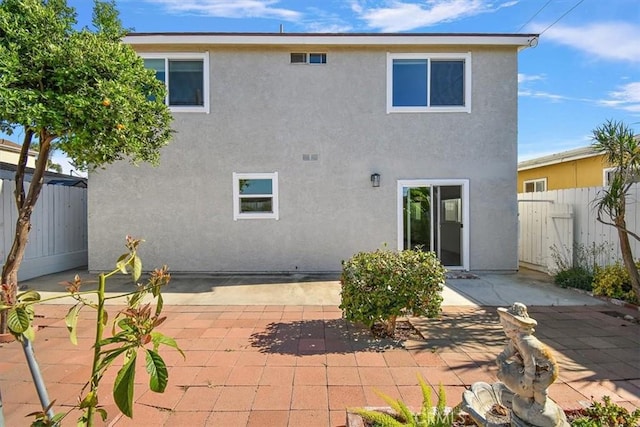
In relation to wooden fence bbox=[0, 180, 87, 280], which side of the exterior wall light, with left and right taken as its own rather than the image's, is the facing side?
right

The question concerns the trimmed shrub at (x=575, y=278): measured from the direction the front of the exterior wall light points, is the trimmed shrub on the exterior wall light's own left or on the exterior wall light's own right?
on the exterior wall light's own left

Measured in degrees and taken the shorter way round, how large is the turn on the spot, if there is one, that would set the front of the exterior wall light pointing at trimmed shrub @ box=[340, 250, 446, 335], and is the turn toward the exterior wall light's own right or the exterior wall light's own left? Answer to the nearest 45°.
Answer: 0° — it already faces it

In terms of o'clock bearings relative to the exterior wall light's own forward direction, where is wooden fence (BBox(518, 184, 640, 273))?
The wooden fence is roughly at 9 o'clock from the exterior wall light.

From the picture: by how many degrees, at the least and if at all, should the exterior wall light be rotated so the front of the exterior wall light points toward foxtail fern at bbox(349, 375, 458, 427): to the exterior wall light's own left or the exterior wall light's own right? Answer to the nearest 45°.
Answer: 0° — it already faces it

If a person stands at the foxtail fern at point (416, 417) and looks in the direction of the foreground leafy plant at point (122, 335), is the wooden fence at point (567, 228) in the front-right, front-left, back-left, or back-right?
back-right

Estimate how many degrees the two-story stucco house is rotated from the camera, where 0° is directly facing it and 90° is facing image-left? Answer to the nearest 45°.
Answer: approximately 180°

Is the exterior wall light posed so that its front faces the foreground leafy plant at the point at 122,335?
yes

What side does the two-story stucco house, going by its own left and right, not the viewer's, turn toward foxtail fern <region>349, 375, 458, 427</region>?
back

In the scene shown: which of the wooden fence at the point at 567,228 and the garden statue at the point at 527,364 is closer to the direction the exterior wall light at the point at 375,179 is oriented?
the garden statue
